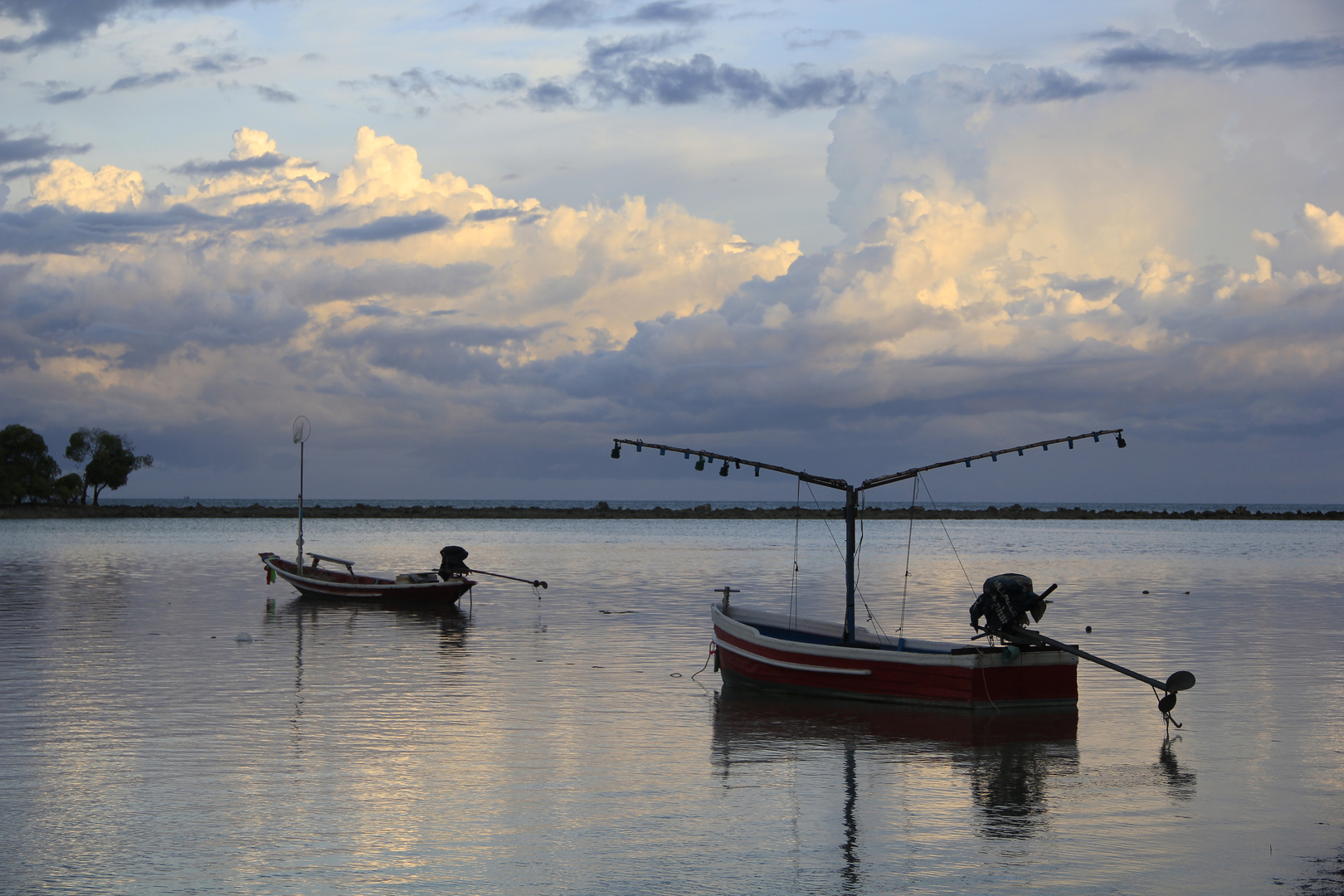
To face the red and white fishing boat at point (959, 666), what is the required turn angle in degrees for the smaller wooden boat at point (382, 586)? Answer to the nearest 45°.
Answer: approximately 90° to its left

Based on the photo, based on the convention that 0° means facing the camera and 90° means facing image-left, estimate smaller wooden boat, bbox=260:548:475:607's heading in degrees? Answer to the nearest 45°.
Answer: approximately 90°

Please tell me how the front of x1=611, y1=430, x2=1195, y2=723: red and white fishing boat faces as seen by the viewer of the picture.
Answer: facing away from the viewer and to the left of the viewer
